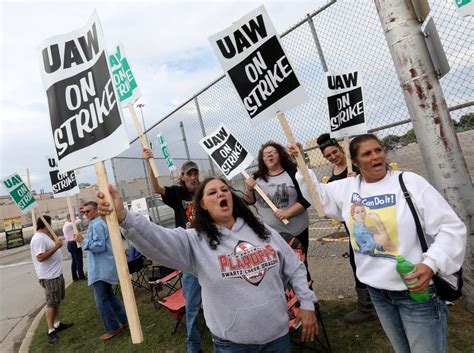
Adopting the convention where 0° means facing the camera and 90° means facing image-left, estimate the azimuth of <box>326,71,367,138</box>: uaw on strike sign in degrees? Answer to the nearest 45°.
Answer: approximately 0°

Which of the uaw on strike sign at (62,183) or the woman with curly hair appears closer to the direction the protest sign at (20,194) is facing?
the woman with curly hair

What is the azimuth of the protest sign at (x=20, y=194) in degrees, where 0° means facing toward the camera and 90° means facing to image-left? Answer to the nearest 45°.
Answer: approximately 0°

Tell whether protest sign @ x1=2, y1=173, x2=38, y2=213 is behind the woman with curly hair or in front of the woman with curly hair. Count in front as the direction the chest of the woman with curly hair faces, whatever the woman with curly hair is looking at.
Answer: behind

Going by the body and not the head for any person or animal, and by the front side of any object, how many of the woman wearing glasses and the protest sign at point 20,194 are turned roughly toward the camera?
2
